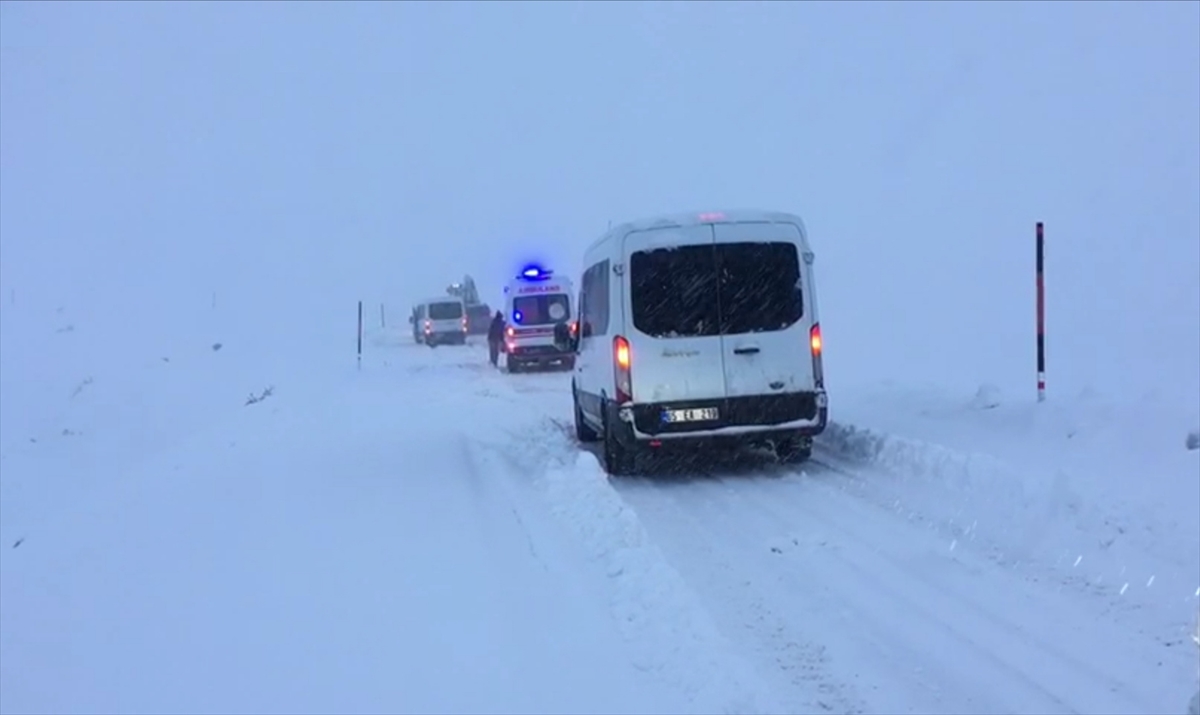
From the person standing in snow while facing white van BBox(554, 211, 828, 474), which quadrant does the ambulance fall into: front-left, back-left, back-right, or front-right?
front-left

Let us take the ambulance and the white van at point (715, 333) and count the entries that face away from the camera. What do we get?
2

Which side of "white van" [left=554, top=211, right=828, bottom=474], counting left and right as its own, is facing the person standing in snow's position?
front

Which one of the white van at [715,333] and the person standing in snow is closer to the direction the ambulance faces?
the person standing in snow

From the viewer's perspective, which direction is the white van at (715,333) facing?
away from the camera

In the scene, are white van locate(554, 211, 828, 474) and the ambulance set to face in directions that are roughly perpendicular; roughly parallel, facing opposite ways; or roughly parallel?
roughly parallel

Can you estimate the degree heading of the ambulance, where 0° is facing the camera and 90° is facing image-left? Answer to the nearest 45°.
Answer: approximately 180°

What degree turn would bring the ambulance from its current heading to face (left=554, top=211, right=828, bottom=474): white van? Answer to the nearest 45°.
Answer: approximately 180°

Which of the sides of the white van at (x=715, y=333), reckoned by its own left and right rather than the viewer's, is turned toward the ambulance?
front

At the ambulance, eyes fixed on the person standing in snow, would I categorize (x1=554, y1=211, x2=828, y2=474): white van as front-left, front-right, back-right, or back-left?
back-left

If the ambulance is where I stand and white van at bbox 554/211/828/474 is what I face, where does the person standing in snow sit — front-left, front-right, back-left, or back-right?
back-right
